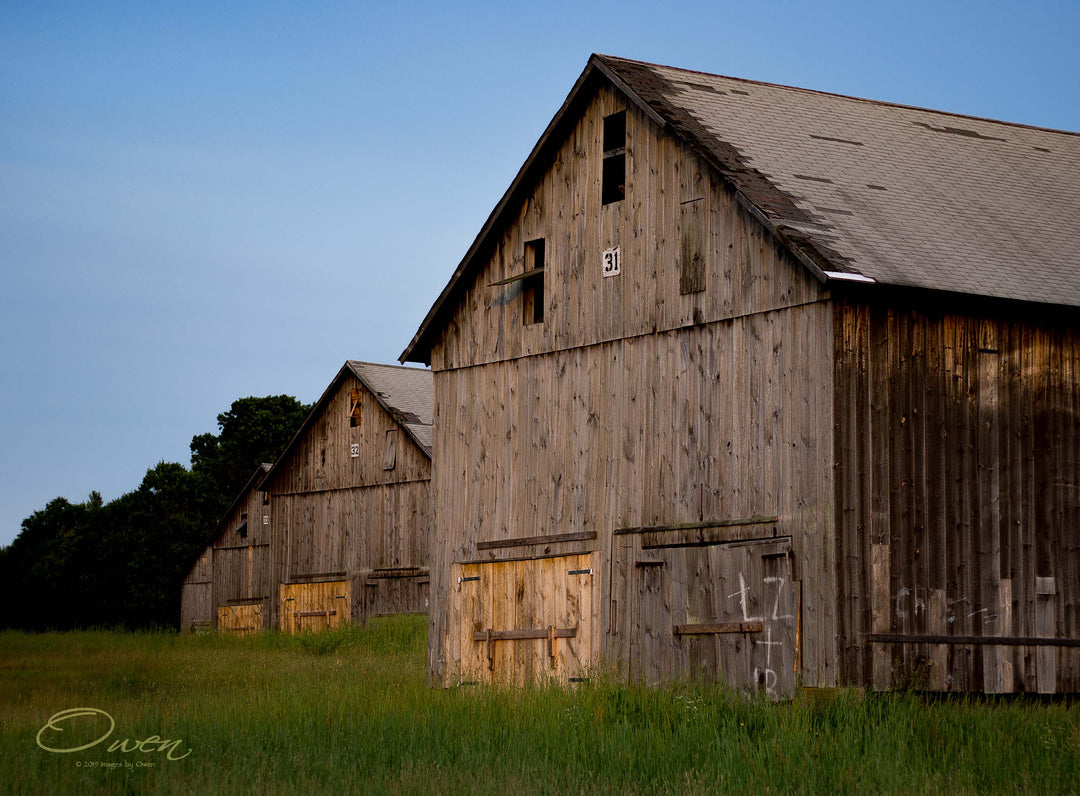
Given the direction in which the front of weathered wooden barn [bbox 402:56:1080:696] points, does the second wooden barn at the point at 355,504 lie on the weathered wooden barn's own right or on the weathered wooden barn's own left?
on the weathered wooden barn's own right

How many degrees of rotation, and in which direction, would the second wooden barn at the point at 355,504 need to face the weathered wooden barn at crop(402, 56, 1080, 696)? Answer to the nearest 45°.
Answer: approximately 45° to its left

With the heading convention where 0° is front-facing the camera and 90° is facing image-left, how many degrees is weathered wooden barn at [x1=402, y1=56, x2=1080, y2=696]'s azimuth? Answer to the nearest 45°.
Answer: approximately 45°

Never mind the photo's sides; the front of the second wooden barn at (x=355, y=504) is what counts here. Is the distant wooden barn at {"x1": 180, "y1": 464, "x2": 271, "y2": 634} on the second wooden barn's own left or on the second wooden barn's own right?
on the second wooden barn's own right

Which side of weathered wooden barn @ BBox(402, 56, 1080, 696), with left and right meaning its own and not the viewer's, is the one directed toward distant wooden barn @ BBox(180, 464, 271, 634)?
right
